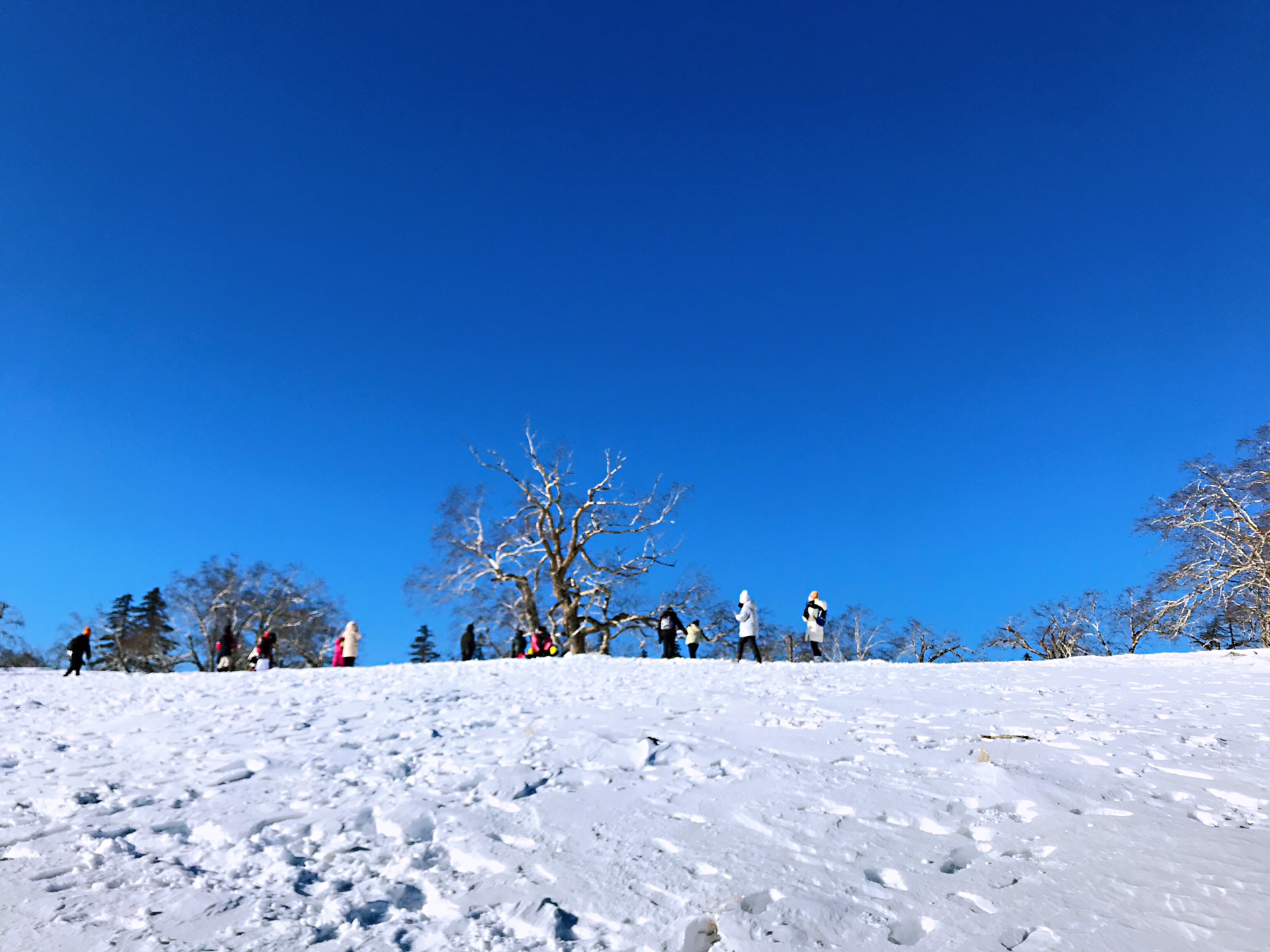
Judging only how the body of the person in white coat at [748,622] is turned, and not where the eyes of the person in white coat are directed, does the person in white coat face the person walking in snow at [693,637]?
no

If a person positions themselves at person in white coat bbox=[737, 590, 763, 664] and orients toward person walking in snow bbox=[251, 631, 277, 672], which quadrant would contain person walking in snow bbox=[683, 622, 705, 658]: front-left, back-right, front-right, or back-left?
front-right

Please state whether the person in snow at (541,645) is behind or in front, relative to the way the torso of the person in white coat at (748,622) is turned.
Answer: in front

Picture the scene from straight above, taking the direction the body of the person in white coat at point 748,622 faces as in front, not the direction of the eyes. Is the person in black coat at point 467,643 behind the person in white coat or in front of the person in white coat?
in front
